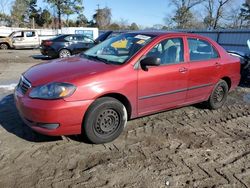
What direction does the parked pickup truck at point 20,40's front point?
to the viewer's left

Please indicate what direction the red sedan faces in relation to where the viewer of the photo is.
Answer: facing the viewer and to the left of the viewer

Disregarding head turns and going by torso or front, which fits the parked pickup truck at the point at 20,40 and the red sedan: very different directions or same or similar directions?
same or similar directions

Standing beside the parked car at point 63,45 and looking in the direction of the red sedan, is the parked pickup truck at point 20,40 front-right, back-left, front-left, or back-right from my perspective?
back-right

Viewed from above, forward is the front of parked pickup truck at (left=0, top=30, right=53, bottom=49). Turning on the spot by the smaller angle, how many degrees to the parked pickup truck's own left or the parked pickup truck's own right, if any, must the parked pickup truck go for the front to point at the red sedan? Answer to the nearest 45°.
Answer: approximately 90° to the parked pickup truck's own left

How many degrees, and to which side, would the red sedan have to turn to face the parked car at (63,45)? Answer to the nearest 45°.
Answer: approximately 135° to its right
